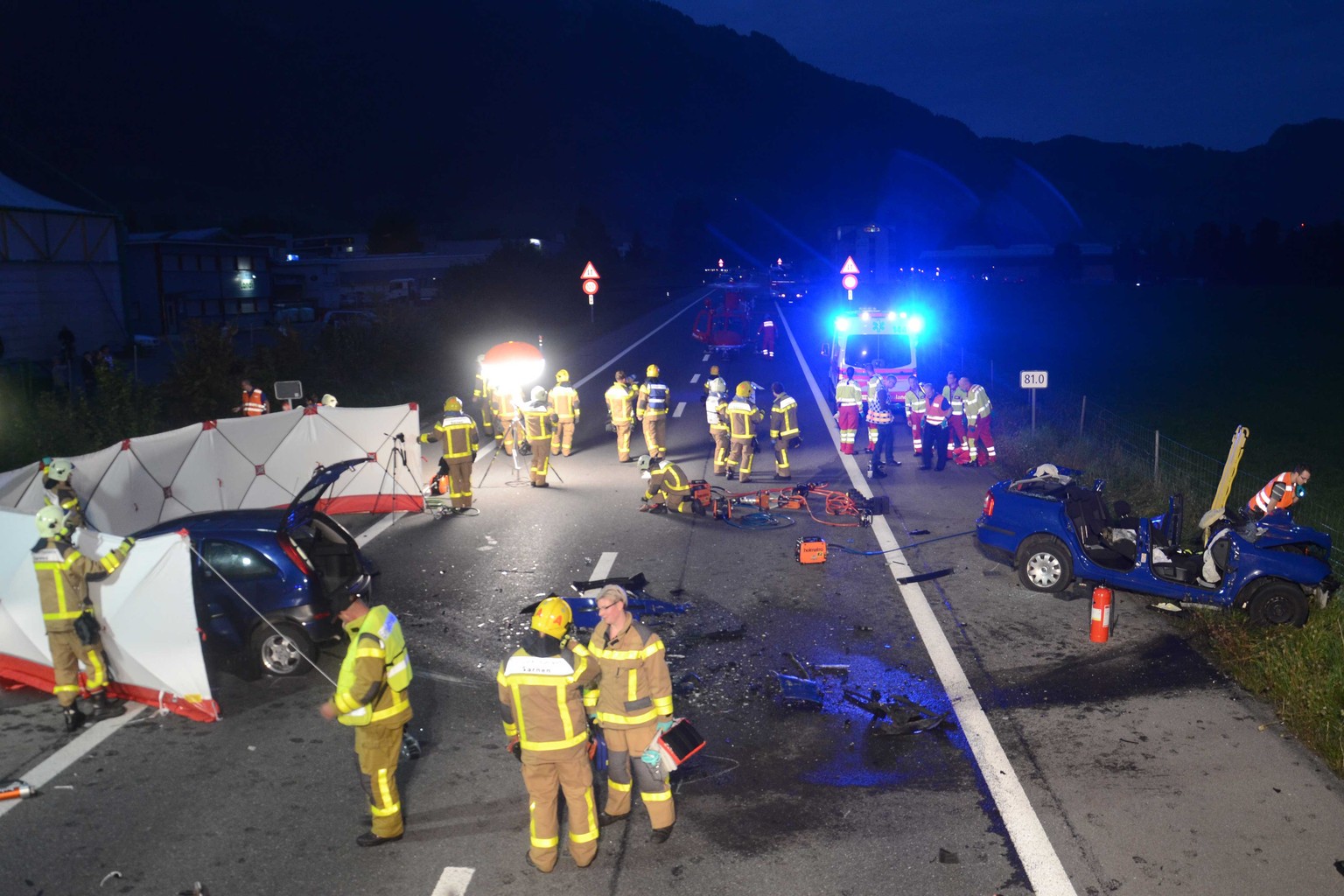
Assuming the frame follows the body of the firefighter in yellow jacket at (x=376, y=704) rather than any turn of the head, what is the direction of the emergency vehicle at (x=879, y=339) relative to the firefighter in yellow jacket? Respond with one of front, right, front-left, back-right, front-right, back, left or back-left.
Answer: back-right

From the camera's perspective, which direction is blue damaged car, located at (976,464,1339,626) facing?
to the viewer's right

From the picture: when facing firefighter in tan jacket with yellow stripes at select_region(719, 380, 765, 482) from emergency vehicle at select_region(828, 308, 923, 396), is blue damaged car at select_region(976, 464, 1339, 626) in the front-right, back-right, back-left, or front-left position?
front-left

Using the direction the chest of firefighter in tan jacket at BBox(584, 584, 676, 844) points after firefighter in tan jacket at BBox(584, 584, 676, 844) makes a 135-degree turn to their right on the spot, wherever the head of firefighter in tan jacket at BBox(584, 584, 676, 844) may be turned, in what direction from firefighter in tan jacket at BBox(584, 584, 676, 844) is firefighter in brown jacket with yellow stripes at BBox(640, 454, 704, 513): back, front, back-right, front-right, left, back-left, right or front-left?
front

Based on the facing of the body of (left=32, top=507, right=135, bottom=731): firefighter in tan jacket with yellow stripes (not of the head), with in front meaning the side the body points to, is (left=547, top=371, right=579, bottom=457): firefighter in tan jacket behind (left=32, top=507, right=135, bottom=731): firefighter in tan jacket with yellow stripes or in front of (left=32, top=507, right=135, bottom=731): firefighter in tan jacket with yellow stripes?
in front

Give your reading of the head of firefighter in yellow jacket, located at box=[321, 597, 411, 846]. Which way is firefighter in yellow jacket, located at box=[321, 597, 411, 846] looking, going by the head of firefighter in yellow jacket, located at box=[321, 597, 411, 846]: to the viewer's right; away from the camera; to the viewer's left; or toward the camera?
to the viewer's left

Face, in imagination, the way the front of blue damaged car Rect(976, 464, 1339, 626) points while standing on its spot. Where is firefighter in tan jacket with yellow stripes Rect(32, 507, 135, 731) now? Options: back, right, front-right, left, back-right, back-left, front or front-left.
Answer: back-right

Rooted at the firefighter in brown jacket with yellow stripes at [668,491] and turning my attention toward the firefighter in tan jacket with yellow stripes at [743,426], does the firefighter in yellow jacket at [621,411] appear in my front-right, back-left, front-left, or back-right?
front-left

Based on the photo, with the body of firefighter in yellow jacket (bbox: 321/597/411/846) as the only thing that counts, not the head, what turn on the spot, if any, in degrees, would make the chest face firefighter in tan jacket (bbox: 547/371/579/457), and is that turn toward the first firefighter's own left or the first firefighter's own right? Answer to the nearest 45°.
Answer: approximately 90° to the first firefighter's own right

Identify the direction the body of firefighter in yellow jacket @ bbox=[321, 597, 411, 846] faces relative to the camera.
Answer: to the viewer's left
